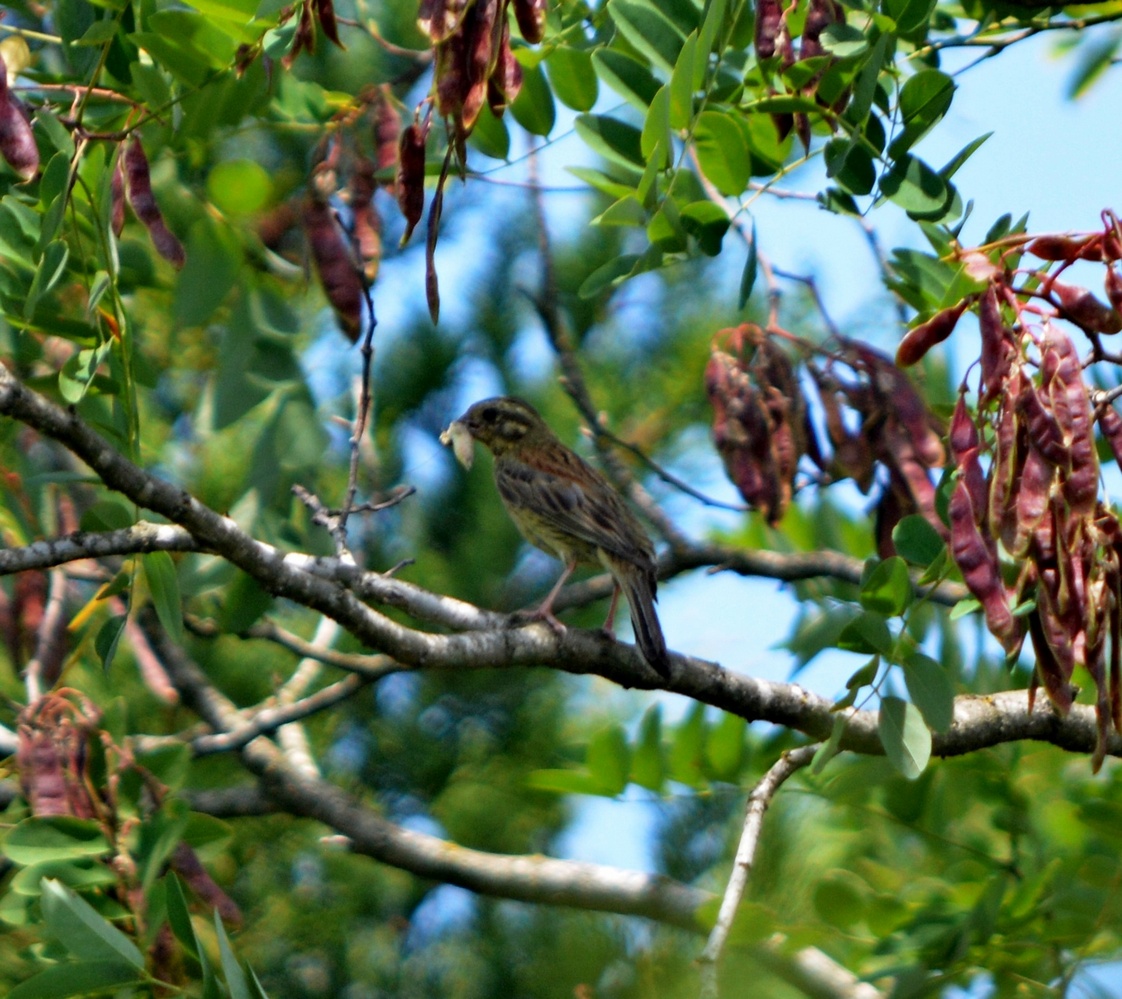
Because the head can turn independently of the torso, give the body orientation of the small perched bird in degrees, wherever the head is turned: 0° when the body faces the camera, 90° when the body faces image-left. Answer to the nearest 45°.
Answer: approximately 90°
